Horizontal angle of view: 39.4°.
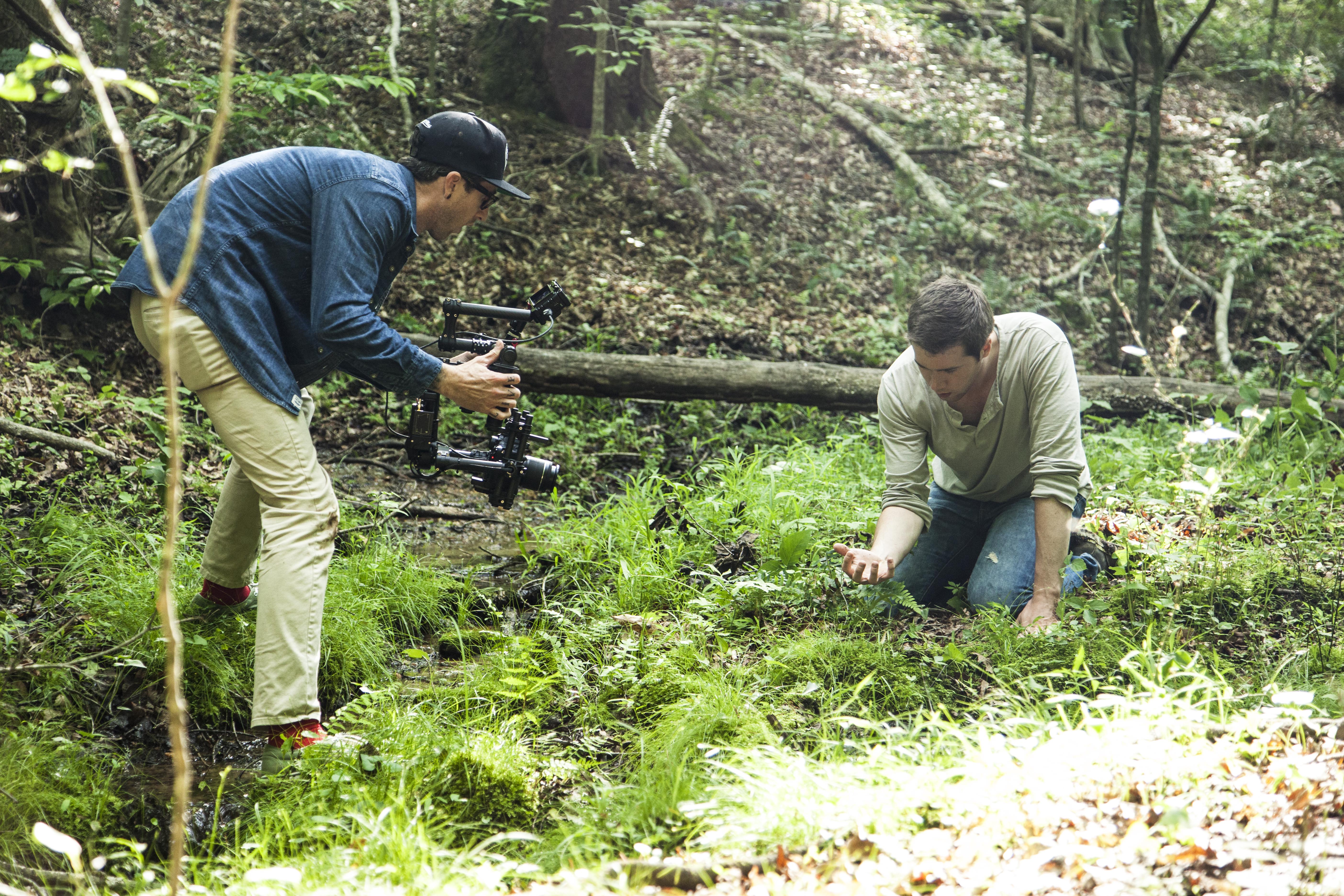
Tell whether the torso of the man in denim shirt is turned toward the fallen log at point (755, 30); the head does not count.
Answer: no

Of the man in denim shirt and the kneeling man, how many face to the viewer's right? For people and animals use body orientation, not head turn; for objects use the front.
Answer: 1

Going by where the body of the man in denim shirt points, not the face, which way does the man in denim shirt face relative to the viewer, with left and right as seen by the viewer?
facing to the right of the viewer

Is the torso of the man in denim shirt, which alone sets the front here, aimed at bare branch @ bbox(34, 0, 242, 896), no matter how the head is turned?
no

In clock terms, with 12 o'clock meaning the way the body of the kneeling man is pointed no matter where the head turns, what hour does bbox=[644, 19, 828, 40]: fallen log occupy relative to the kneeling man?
The fallen log is roughly at 4 o'clock from the kneeling man.

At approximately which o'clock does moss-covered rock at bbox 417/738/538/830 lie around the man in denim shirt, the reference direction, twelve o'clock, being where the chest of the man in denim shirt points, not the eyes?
The moss-covered rock is roughly at 2 o'clock from the man in denim shirt.

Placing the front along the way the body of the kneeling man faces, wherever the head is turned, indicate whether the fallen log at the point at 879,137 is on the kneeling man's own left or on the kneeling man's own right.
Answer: on the kneeling man's own right

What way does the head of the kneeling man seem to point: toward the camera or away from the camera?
toward the camera

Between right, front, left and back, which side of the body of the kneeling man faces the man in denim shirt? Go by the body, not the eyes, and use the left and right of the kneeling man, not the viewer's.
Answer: front

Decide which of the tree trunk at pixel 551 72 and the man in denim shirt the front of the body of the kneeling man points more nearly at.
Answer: the man in denim shirt

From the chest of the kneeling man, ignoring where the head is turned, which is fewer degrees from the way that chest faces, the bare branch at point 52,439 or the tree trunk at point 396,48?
the bare branch

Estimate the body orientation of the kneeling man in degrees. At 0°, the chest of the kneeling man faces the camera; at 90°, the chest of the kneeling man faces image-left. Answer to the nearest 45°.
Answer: approximately 45°

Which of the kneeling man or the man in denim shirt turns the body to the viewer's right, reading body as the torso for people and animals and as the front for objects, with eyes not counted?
the man in denim shirt
